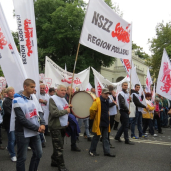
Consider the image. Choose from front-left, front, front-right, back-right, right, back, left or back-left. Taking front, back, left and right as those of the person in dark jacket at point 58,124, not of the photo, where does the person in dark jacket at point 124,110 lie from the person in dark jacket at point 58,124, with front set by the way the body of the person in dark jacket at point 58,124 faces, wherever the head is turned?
left

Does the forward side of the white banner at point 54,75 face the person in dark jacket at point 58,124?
yes

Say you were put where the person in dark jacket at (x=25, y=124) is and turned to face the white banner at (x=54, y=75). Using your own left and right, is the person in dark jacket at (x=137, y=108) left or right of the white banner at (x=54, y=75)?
right

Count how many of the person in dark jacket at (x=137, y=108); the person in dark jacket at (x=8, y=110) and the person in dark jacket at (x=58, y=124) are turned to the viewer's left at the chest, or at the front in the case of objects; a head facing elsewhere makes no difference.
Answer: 0

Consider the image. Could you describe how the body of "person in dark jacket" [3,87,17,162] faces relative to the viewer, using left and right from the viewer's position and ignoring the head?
facing the viewer and to the right of the viewer

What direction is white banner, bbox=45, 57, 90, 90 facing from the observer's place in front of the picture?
facing the viewer

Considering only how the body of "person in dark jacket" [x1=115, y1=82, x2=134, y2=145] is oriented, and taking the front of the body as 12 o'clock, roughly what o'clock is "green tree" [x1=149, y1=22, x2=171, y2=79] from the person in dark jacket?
The green tree is roughly at 8 o'clock from the person in dark jacket.

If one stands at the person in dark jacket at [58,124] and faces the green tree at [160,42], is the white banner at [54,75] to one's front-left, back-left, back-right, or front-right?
front-left

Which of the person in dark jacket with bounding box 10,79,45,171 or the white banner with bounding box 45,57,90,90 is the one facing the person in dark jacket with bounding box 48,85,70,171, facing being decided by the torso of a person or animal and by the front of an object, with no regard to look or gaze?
the white banner
